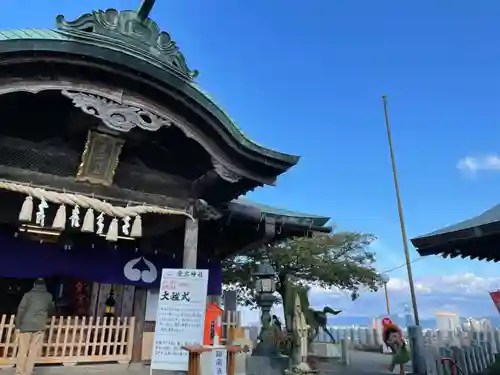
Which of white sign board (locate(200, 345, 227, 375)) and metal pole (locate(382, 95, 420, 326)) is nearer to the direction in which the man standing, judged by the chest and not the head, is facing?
the metal pole

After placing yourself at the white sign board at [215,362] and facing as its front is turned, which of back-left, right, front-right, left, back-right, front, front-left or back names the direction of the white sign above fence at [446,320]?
back-left

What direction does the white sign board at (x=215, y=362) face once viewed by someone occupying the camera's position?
facing the viewer

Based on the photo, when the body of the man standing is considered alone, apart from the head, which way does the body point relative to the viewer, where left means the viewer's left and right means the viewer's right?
facing away from the viewer

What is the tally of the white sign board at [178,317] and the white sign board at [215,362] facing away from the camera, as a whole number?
0

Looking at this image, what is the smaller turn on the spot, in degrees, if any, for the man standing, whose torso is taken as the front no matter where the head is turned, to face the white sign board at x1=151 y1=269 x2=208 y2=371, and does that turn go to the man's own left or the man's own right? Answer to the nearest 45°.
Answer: approximately 135° to the man's own right

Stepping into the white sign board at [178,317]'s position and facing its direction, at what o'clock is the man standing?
The man standing is roughly at 4 o'clock from the white sign board.

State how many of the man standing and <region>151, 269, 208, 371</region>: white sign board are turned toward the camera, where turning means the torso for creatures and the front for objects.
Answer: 1

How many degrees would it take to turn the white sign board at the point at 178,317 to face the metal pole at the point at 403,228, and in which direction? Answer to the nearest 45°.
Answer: approximately 135° to its left

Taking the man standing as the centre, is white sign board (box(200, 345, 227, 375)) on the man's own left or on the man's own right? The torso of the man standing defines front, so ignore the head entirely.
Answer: on the man's own right

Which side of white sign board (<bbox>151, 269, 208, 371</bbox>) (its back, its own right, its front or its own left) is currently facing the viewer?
front
